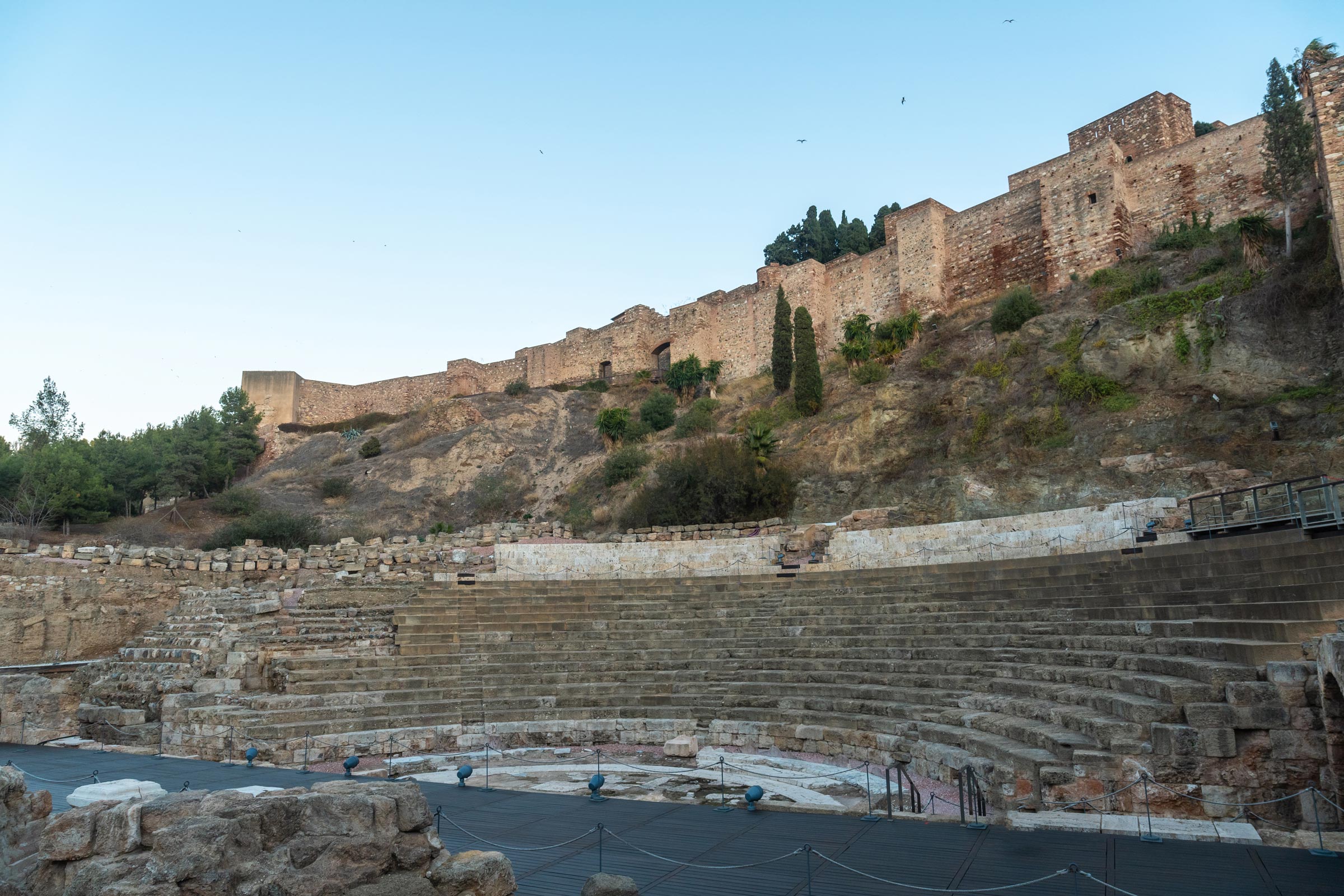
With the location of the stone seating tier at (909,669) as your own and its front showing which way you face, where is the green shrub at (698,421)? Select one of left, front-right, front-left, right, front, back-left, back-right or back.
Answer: back

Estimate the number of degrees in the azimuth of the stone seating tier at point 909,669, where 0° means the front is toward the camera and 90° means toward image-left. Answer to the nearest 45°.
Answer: approximately 0°

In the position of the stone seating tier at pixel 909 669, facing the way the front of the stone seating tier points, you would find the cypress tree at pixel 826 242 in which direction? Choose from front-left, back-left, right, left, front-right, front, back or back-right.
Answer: back

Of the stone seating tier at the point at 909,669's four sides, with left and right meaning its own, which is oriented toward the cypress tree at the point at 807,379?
back

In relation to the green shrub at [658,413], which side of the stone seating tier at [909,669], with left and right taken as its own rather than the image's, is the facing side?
back

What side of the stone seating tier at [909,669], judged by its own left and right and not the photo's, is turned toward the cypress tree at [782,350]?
back

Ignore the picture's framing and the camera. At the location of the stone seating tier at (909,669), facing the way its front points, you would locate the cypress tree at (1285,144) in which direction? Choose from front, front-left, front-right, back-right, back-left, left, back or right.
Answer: back-left

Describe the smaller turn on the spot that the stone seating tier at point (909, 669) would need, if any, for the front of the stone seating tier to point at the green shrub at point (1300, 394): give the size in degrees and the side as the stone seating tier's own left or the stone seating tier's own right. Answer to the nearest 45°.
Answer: approximately 135° to the stone seating tier's own left

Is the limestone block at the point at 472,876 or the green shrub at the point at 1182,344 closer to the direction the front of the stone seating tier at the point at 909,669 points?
the limestone block

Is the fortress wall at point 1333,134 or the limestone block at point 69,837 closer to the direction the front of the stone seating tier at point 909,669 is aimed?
the limestone block

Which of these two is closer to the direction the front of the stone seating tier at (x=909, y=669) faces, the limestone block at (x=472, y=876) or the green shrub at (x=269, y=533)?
the limestone block

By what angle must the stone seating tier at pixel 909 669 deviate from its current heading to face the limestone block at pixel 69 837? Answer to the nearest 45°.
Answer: approximately 45° to its right

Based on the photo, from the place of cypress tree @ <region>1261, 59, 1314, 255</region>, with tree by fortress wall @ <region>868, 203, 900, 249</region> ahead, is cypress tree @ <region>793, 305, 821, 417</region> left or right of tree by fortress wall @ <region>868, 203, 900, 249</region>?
left
